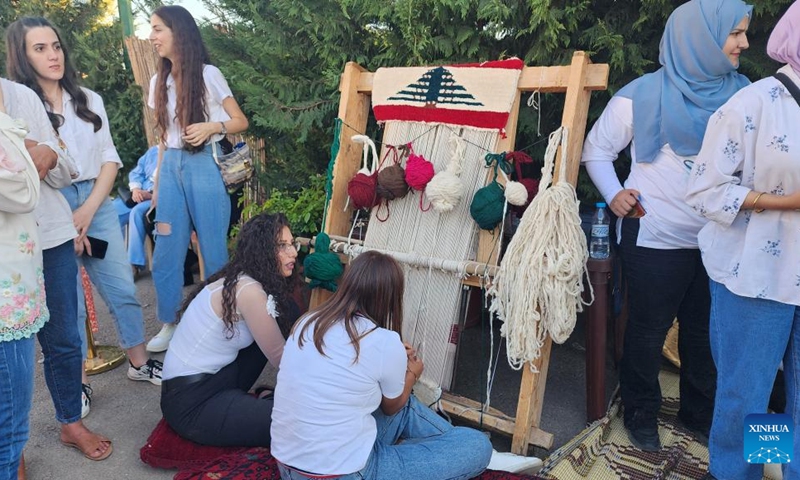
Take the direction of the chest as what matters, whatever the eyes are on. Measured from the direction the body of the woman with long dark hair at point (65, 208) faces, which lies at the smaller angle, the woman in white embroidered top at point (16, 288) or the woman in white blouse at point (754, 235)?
the woman in white blouse

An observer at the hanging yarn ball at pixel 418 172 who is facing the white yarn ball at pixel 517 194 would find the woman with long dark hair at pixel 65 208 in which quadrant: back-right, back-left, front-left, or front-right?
back-right

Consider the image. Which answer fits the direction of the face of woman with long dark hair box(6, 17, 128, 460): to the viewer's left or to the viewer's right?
to the viewer's right

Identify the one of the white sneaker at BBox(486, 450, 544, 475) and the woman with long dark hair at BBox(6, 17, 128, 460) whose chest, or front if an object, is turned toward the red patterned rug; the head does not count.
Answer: the woman with long dark hair

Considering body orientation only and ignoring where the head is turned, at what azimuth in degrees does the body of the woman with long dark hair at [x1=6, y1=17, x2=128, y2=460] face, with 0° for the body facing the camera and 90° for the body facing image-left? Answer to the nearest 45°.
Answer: approximately 315°

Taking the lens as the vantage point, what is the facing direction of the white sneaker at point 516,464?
facing to the right of the viewer

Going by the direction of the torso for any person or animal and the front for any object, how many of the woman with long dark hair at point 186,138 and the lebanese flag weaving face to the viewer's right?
0

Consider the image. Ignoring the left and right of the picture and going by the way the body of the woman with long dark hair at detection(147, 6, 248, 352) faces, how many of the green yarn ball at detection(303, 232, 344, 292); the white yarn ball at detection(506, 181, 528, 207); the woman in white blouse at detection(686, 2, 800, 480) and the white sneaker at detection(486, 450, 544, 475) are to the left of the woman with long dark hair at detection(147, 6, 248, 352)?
4

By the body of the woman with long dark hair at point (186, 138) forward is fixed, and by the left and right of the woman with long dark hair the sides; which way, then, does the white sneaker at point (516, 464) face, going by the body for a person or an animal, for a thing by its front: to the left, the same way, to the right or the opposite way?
to the left

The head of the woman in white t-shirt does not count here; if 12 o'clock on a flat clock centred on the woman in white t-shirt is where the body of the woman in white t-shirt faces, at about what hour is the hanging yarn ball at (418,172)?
The hanging yarn ball is roughly at 11 o'clock from the woman in white t-shirt.

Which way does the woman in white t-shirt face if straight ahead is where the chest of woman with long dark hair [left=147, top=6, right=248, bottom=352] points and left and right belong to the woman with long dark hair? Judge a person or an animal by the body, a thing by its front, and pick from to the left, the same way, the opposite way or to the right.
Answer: the opposite way
